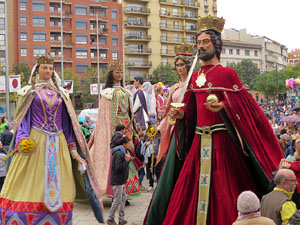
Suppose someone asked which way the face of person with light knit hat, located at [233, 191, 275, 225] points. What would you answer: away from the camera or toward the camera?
away from the camera

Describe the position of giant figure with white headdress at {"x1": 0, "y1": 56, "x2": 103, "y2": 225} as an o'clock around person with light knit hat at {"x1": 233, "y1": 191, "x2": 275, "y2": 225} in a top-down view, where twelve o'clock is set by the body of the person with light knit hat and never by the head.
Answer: The giant figure with white headdress is roughly at 10 o'clock from the person with light knit hat.

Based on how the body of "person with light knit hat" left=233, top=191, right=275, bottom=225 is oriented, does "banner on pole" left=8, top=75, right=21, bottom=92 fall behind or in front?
in front

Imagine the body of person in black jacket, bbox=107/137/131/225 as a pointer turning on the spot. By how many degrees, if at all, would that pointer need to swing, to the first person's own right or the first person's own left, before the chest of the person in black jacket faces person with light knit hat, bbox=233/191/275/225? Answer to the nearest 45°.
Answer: approximately 90° to the first person's own right

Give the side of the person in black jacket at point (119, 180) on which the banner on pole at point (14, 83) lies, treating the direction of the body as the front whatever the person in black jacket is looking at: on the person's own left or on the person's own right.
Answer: on the person's own left

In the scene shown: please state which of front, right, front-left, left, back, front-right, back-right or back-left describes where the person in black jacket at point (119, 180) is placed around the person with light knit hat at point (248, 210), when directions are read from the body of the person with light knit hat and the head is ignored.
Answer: front-left

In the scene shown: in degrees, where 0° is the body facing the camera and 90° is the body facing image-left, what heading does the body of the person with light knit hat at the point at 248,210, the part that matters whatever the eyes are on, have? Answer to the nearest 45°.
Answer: approximately 180°
